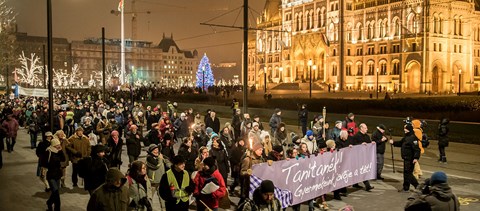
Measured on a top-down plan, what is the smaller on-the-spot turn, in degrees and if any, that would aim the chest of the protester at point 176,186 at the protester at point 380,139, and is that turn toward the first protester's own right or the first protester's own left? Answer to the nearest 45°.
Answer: approximately 90° to the first protester's own left

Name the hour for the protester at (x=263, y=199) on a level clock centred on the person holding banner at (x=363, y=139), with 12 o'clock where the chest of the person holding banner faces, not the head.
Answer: The protester is roughly at 2 o'clock from the person holding banner.

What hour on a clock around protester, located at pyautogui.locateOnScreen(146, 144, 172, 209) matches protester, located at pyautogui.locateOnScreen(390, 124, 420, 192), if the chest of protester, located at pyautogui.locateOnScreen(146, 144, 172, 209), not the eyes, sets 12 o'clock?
protester, located at pyautogui.locateOnScreen(390, 124, 420, 192) is roughly at 10 o'clock from protester, located at pyautogui.locateOnScreen(146, 144, 172, 209).

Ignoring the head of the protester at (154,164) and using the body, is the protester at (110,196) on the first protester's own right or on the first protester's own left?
on the first protester's own right

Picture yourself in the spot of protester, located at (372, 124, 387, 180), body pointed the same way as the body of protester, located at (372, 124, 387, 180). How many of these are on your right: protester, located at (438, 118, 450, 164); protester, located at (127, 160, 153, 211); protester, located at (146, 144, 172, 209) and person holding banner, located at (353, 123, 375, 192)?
3

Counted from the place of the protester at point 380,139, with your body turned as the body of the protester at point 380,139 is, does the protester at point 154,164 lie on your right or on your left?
on your right

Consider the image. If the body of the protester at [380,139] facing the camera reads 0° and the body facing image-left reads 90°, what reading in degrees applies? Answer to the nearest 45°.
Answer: approximately 315°

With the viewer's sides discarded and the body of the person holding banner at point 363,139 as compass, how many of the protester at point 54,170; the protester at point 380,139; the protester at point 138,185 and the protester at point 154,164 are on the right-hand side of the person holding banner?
3

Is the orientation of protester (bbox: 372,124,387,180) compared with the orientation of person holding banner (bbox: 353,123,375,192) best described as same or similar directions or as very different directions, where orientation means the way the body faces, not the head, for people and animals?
same or similar directions

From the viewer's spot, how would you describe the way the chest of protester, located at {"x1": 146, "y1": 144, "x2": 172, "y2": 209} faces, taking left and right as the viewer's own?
facing the viewer and to the right of the viewer

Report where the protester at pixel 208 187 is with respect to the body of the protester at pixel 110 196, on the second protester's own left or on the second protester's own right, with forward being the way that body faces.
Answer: on the second protester's own left
